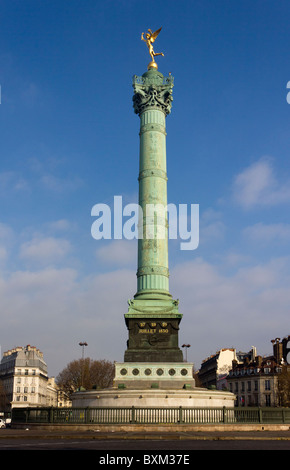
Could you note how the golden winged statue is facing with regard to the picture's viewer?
facing to the left of the viewer
